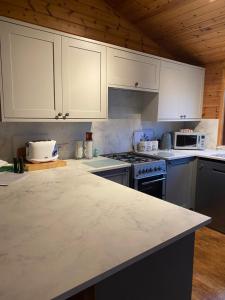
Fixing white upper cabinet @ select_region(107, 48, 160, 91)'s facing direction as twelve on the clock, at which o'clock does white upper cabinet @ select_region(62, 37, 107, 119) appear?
white upper cabinet @ select_region(62, 37, 107, 119) is roughly at 3 o'clock from white upper cabinet @ select_region(107, 48, 160, 91).

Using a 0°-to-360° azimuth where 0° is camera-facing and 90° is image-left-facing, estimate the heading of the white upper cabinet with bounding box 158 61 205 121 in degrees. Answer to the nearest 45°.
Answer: approximately 315°

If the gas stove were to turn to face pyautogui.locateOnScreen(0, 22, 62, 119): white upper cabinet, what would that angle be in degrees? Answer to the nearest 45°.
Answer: approximately 90° to its right

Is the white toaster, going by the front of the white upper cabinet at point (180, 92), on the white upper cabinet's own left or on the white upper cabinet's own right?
on the white upper cabinet's own right

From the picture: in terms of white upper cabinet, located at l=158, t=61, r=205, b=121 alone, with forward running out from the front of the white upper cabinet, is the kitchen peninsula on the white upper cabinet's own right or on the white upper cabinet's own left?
on the white upper cabinet's own right

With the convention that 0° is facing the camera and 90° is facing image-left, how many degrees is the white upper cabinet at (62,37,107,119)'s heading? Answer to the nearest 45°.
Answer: approximately 315°
